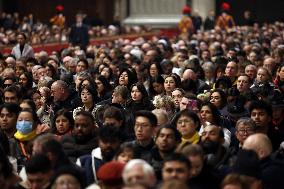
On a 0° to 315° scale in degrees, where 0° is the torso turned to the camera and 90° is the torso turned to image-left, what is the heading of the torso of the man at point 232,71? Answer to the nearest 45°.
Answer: approximately 45°

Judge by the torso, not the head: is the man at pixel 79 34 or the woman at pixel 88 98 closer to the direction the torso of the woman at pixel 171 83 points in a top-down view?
the woman

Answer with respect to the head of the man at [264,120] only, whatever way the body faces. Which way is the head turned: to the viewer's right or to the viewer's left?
to the viewer's left

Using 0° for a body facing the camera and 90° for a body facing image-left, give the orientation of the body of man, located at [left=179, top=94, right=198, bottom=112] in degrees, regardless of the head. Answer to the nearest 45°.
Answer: approximately 45°

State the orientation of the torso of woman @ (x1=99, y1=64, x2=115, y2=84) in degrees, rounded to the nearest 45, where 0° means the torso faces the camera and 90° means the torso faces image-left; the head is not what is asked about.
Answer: approximately 45°

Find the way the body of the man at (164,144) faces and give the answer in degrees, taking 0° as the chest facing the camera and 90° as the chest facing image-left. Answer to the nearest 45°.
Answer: approximately 45°

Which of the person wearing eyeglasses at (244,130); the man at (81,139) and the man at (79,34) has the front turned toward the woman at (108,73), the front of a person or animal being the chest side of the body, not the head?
the man at (79,34)
